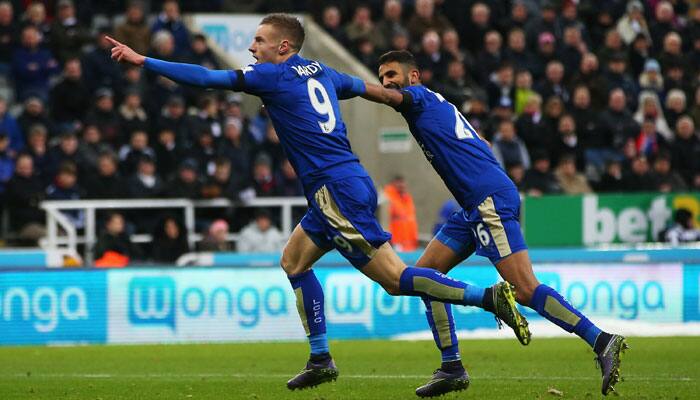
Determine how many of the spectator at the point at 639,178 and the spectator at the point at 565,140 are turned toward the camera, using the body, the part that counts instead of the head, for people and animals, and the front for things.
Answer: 2

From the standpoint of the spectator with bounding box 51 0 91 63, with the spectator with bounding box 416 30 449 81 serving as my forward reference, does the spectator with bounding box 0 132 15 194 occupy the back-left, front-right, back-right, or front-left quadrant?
back-right

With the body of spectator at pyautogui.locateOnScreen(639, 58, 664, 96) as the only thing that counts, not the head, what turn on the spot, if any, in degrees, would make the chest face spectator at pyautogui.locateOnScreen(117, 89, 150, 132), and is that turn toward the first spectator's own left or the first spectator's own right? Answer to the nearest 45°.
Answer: approximately 45° to the first spectator's own right

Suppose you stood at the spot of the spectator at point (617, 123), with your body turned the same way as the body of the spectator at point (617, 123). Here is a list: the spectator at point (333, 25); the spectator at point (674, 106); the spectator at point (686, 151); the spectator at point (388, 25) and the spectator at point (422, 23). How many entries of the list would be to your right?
3

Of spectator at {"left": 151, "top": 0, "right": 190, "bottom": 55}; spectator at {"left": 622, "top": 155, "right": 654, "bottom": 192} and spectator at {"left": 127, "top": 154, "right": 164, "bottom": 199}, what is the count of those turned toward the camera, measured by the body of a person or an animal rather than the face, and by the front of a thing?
3

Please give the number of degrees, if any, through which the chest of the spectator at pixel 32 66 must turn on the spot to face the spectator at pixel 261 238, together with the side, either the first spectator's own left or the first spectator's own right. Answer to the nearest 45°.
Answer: approximately 45° to the first spectator's own left

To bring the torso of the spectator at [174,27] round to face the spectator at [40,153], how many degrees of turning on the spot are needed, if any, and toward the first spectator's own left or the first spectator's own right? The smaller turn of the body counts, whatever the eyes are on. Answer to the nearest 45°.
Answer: approximately 45° to the first spectator's own right

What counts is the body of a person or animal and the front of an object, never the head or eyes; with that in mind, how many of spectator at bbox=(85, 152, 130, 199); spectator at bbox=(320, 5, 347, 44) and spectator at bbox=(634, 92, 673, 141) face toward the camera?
3

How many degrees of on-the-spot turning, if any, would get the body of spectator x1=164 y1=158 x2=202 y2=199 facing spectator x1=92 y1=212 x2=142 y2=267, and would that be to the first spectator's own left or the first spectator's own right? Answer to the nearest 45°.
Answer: approximately 45° to the first spectator's own right

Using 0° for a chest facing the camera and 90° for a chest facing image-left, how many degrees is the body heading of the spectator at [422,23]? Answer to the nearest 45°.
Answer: approximately 0°

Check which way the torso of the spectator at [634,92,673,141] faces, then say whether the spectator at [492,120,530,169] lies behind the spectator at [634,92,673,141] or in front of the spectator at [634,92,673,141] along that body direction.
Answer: in front
